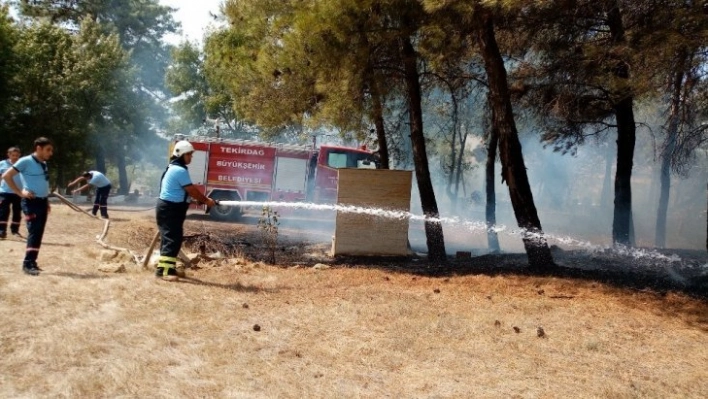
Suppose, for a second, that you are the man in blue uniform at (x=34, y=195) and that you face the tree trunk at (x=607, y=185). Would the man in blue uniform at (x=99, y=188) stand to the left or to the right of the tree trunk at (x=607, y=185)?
left

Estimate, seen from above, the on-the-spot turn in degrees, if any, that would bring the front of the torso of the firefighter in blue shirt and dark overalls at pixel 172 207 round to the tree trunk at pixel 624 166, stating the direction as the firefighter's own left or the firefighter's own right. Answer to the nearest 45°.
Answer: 0° — they already face it

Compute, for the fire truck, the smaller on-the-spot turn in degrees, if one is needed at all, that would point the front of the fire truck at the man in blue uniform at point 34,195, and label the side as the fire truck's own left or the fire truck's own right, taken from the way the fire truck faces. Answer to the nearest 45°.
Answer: approximately 90° to the fire truck's own right

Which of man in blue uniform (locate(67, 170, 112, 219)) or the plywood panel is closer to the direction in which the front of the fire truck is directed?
the plywood panel

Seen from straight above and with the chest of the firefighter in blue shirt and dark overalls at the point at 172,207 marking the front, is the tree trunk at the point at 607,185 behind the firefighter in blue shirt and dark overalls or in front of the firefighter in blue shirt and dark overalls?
in front

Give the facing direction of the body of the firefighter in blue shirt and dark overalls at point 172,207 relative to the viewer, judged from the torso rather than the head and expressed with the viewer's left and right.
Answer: facing to the right of the viewer

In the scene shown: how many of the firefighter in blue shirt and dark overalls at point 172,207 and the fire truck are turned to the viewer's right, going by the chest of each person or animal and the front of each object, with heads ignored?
2

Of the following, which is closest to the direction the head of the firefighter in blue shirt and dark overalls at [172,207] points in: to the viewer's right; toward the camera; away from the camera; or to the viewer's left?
to the viewer's right

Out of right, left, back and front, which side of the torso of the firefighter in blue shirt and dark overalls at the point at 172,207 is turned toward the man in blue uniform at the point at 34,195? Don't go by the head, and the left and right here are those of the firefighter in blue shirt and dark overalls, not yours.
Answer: back

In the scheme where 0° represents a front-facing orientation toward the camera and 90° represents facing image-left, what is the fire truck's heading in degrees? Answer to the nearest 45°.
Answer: approximately 270°

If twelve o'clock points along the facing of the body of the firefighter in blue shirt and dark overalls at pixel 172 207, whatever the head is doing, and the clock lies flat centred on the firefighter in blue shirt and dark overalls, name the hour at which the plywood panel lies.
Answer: The plywood panel is roughly at 11 o'clock from the firefighter in blue shirt and dark overalls.
